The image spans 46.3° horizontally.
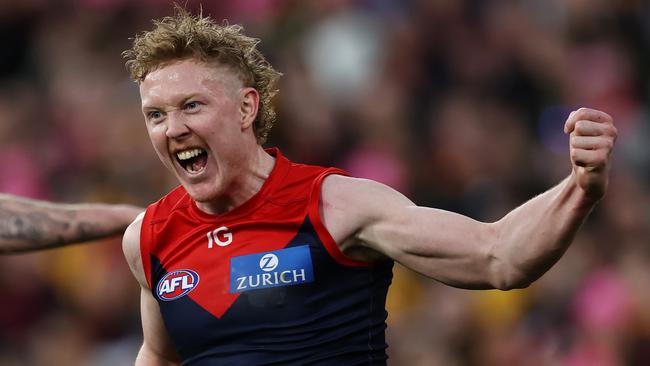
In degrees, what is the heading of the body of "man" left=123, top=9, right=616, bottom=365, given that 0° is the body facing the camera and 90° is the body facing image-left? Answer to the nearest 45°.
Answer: approximately 45°

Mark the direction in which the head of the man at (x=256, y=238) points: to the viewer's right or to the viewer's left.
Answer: to the viewer's left
